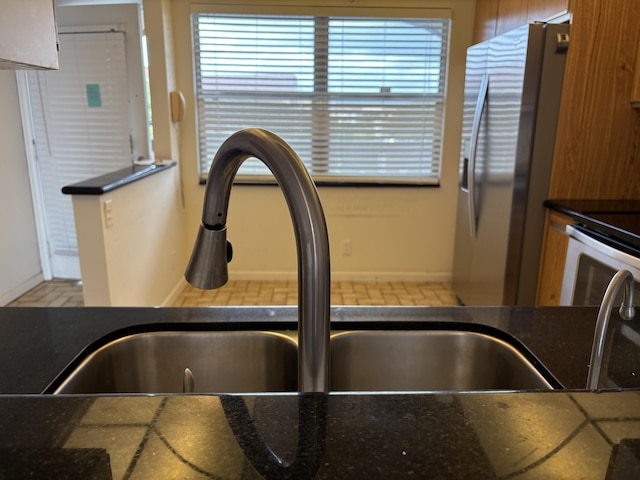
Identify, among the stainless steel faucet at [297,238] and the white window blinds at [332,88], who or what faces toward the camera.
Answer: the white window blinds

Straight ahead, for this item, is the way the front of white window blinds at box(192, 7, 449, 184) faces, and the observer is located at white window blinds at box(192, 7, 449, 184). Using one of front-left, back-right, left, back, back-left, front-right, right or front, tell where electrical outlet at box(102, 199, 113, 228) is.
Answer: front-right

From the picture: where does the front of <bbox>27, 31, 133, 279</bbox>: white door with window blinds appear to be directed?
toward the camera

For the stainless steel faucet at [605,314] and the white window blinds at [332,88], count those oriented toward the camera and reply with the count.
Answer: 1

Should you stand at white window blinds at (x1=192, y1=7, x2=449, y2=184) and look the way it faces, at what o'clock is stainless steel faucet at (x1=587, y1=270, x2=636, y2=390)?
The stainless steel faucet is roughly at 12 o'clock from the white window blinds.

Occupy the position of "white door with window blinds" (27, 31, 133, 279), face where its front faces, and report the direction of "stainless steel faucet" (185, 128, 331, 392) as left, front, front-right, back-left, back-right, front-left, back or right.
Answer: front

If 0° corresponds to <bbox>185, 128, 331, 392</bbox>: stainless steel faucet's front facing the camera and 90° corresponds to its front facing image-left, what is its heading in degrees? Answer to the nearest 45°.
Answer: approximately 135°

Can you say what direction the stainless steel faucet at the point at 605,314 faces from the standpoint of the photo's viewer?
facing away from the viewer and to the right of the viewer

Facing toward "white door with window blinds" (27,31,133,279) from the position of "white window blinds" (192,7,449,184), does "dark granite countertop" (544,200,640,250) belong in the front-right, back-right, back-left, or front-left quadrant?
back-left

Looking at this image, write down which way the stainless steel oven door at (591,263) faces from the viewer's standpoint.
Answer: facing the viewer and to the left of the viewer

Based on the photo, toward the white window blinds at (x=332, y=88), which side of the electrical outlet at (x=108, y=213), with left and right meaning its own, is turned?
left

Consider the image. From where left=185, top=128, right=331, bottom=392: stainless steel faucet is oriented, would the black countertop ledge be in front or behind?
in front

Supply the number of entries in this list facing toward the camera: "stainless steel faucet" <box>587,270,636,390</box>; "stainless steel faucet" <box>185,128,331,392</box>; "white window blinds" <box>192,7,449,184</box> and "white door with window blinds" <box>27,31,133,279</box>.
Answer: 2

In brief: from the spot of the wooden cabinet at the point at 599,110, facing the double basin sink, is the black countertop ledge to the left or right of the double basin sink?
right

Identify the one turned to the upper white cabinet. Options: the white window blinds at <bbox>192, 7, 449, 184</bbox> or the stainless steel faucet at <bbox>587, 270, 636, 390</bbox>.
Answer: the white window blinds

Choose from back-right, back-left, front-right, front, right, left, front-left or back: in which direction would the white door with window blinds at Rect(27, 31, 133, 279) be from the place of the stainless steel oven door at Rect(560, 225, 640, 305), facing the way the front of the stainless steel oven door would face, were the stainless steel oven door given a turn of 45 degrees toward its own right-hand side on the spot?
front
